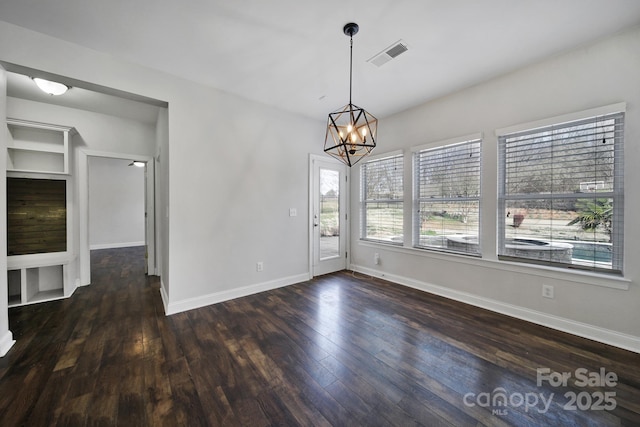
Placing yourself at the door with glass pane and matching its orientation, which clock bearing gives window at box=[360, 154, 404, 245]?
The window is roughly at 11 o'clock from the door with glass pane.

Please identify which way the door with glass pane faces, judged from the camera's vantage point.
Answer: facing the viewer and to the right of the viewer

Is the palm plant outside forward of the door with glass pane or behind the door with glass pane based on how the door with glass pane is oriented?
forward

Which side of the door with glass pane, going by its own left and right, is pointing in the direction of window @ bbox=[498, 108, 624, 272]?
front

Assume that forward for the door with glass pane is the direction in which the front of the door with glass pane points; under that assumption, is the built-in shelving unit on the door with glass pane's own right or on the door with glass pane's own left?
on the door with glass pane's own right

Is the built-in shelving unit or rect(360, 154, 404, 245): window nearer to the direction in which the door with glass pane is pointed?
the window

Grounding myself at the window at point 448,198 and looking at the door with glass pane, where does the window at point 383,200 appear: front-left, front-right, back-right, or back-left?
front-right
